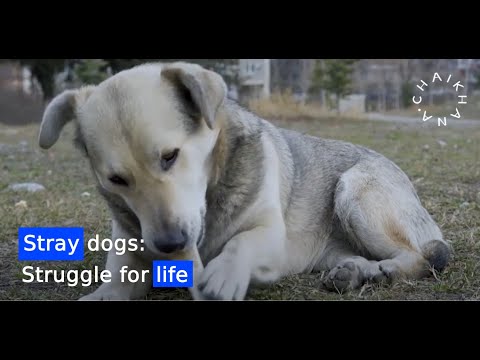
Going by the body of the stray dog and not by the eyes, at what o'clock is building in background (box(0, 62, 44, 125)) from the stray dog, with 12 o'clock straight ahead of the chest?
The building in background is roughly at 3 o'clock from the stray dog.

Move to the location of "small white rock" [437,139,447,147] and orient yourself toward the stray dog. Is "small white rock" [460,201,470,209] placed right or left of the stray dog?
left

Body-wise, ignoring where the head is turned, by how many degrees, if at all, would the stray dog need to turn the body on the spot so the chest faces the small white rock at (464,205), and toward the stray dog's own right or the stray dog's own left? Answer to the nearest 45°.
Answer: approximately 180°

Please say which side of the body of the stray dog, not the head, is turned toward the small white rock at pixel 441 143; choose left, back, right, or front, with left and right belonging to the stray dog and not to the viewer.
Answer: back

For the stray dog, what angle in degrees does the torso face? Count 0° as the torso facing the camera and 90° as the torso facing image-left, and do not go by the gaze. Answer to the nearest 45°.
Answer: approximately 45°
